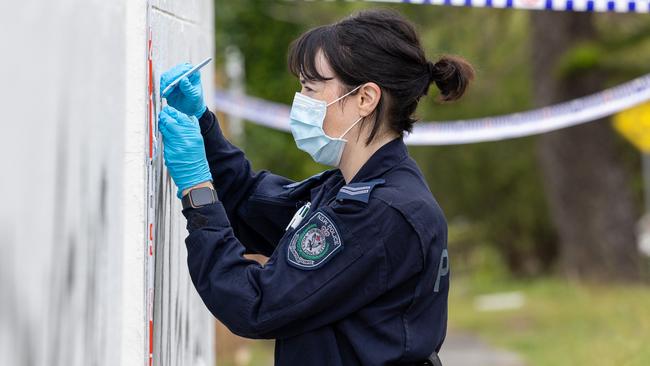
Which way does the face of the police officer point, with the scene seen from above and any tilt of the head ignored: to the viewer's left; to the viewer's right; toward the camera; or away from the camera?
to the viewer's left

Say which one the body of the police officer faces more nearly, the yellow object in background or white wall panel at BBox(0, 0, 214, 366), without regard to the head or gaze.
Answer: the white wall panel

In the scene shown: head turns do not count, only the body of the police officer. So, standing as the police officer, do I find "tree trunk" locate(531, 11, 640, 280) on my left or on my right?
on my right

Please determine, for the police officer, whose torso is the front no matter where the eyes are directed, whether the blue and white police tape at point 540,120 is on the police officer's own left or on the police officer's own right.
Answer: on the police officer's own right

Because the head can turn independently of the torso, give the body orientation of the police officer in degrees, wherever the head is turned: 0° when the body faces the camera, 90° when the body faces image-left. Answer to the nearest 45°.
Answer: approximately 90°

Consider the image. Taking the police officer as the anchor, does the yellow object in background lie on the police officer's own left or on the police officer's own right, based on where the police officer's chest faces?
on the police officer's own right

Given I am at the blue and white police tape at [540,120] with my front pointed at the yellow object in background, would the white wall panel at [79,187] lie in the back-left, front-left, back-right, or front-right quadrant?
back-right
